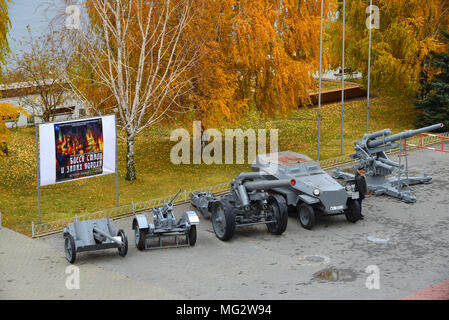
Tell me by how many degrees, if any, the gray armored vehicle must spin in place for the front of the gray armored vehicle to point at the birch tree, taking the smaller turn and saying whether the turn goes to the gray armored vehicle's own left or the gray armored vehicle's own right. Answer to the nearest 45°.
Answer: approximately 180°

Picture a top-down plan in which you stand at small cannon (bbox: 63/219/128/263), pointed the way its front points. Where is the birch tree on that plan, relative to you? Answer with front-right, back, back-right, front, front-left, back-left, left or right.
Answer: back-left

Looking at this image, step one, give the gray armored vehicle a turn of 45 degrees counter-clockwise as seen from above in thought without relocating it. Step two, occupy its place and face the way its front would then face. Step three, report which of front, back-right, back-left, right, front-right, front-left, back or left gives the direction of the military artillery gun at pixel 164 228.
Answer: back-right

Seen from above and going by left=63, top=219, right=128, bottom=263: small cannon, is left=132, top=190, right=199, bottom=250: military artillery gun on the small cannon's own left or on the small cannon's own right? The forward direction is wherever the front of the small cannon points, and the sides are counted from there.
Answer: on the small cannon's own left

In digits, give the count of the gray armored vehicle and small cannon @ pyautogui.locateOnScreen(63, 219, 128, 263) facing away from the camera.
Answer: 0

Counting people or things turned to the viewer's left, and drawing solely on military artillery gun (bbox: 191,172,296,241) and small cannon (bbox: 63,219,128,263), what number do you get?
0

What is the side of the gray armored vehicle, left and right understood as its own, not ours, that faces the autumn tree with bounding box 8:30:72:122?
back

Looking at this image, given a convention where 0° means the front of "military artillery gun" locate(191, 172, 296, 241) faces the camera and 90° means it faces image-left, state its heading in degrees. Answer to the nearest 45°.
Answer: approximately 315°

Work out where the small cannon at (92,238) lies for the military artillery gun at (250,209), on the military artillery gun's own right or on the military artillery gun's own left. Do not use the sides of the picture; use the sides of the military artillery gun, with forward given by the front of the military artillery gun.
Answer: on the military artillery gun's own right
